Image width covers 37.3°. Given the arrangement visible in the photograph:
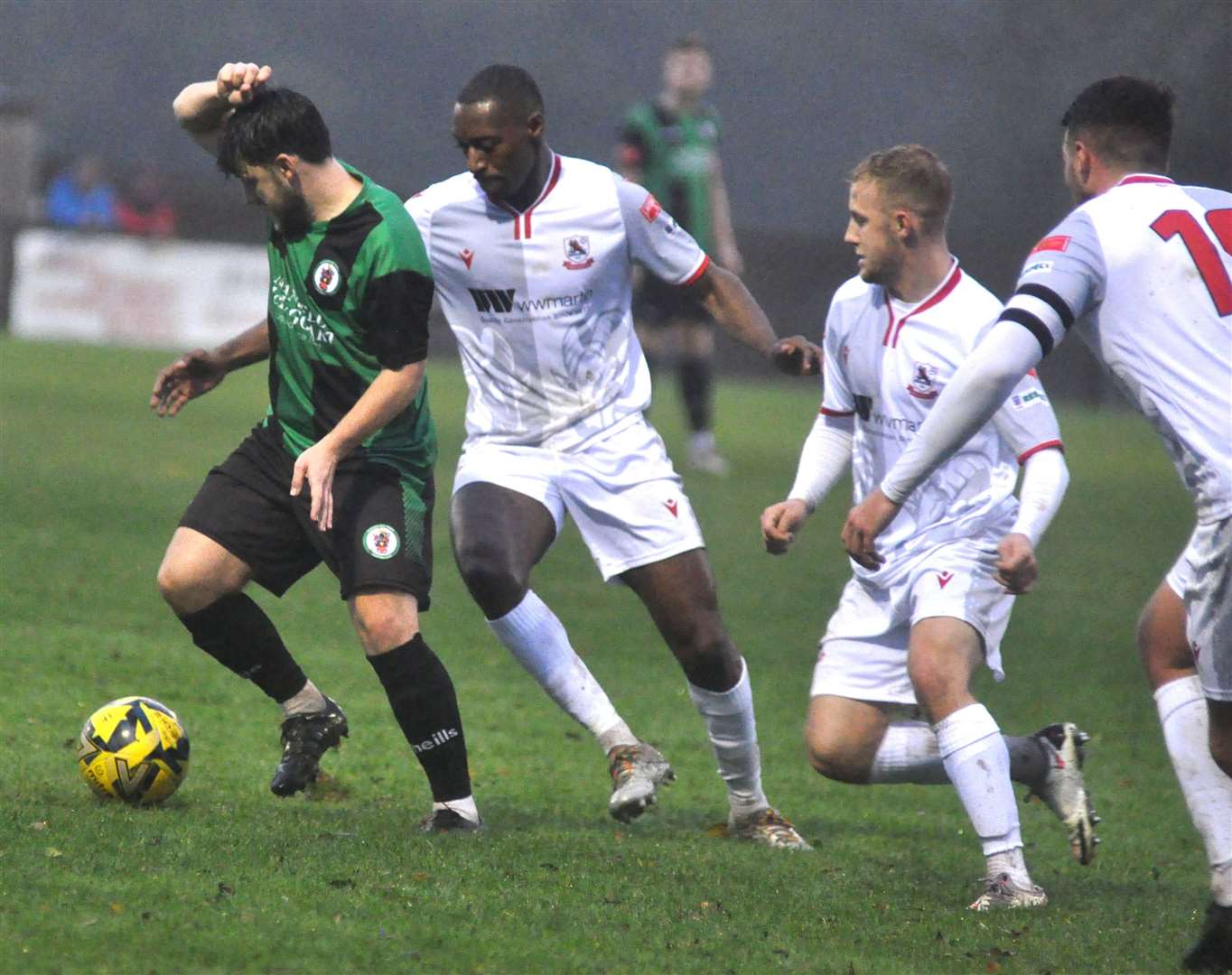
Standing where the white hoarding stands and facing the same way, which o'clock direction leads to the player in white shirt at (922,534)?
The player in white shirt is roughly at 12 o'clock from the white hoarding.

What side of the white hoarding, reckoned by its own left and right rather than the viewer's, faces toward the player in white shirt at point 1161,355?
front

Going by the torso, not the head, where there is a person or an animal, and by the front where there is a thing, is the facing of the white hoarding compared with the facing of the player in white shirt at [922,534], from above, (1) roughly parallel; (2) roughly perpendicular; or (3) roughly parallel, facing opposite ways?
roughly perpendicular

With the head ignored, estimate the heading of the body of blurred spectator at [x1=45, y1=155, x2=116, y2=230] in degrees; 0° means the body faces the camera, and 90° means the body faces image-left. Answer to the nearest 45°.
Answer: approximately 0°

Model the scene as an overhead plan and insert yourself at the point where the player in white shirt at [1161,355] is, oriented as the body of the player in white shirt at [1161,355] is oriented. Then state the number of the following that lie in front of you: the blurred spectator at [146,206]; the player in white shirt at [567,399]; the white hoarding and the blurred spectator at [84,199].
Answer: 4

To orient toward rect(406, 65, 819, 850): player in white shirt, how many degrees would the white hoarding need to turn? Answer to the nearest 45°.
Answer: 0° — it already faces them

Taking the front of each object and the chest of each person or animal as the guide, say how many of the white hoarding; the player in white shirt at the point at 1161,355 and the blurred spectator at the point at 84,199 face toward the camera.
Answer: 2

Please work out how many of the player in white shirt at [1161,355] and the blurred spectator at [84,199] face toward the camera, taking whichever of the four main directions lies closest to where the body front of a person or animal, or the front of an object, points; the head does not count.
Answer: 1

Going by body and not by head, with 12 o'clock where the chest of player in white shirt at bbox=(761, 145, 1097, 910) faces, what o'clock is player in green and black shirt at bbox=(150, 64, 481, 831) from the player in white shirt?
The player in green and black shirt is roughly at 1 o'clock from the player in white shirt.

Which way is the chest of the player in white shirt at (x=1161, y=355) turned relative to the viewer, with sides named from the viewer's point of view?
facing away from the viewer and to the left of the viewer

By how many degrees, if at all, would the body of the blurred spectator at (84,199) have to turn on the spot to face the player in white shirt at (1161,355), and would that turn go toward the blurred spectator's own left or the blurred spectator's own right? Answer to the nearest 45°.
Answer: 0° — they already face them

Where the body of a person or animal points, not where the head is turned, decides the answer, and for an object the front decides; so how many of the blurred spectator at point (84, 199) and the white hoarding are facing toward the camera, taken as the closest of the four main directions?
2

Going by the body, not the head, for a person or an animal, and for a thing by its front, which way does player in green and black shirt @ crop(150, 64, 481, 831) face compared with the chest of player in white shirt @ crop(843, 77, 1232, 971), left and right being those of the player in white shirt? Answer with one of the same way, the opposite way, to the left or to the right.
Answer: to the left

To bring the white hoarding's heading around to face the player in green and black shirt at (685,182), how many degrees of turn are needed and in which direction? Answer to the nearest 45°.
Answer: approximately 45° to its left

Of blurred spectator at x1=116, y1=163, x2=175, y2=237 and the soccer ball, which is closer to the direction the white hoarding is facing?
the soccer ball
